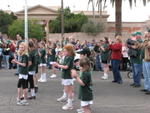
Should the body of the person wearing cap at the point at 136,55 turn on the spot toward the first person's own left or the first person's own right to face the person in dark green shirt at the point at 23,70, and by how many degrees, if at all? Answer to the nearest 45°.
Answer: approximately 45° to the first person's own left

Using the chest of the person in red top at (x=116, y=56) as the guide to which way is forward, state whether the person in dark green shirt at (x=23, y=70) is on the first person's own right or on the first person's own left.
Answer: on the first person's own left

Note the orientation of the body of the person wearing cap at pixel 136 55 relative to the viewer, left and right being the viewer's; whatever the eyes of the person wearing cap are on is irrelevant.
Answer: facing to the left of the viewer

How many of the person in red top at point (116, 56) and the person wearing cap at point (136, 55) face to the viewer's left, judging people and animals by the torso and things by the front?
2

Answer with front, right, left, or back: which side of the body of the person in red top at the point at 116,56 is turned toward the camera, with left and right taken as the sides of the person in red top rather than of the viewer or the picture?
left
